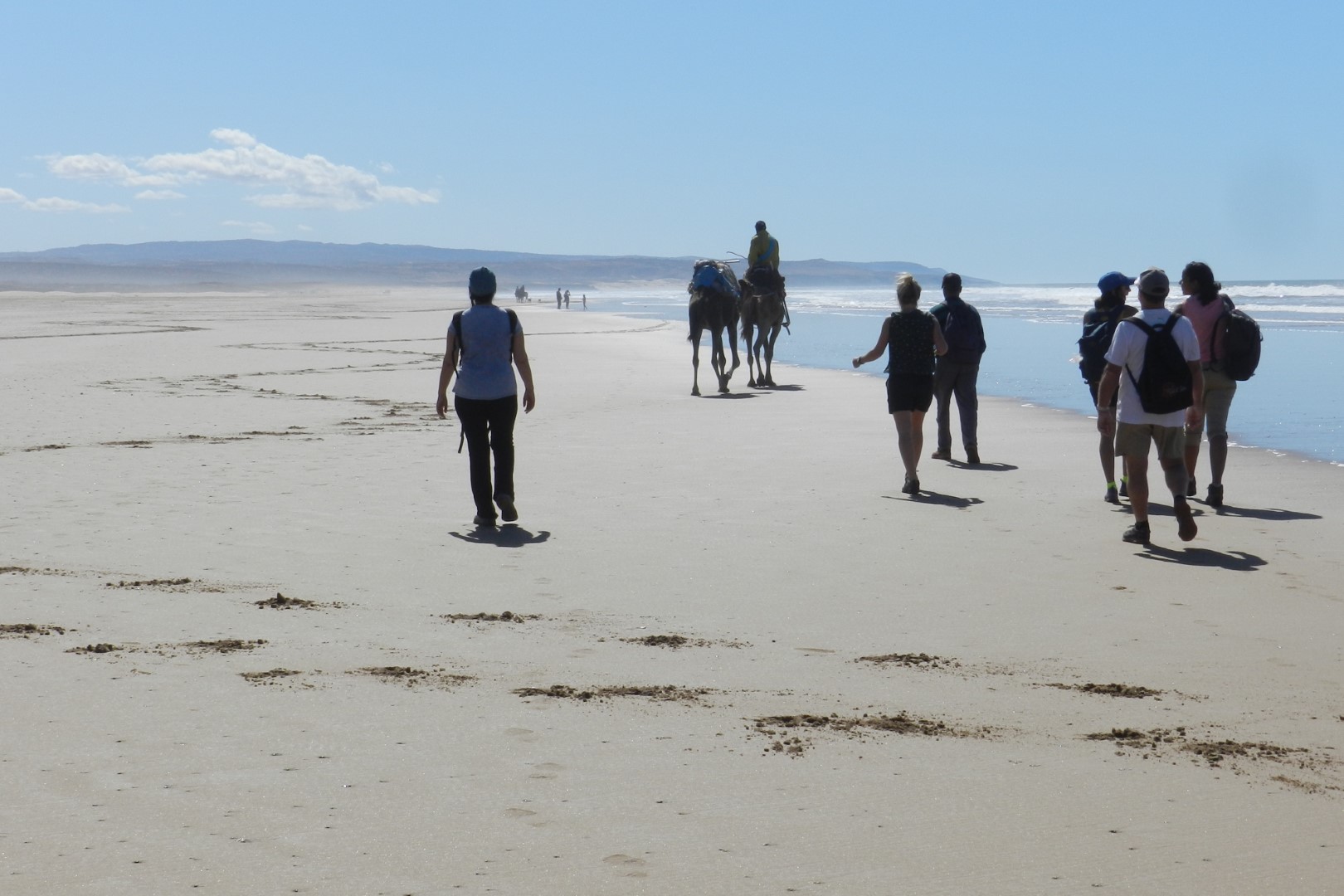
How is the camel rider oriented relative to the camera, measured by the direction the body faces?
away from the camera

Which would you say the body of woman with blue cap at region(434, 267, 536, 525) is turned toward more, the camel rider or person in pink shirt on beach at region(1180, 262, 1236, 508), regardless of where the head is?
the camel rider

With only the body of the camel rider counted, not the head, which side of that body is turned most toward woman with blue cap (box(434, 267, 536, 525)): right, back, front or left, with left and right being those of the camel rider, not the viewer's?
back

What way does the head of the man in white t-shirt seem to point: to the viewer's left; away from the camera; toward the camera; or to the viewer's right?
away from the camera

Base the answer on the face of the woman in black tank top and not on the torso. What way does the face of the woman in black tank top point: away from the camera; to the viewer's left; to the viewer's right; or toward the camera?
away from the camera

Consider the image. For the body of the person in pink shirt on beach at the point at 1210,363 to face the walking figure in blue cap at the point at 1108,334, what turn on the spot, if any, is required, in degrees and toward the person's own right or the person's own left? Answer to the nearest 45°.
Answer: approximately 45° to the person's own left

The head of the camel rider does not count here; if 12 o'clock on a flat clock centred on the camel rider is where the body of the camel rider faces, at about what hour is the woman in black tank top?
The woman in black tank top is roughly at 6 o'clock from the camel rider.

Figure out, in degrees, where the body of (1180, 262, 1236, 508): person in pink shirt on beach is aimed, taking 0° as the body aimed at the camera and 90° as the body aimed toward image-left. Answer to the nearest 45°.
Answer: approximately 135°

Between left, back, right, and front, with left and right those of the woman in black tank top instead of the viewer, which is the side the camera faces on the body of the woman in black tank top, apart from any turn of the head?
back

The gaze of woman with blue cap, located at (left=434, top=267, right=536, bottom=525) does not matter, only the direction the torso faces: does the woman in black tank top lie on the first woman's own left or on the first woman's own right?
on the first woman's own right

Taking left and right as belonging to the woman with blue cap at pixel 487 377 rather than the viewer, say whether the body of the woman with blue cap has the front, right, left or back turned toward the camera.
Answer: back

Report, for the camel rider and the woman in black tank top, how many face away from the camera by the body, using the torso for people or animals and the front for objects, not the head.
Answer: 2
